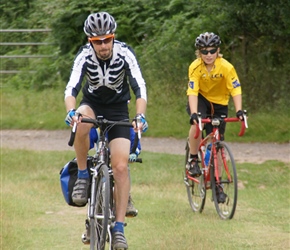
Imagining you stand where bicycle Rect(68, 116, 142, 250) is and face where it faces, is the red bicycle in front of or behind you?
behind

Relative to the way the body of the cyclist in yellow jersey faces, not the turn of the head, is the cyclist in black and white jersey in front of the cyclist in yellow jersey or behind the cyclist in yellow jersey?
in front

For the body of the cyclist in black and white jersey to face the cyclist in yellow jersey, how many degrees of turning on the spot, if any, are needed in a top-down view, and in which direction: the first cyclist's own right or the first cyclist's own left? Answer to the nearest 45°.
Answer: approximately 135° to the first cyclist's own left

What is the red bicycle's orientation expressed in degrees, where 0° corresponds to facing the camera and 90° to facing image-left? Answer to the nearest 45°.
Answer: approximately 315°
